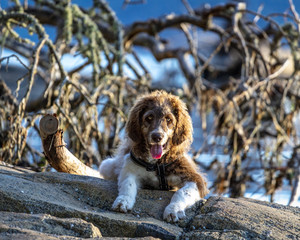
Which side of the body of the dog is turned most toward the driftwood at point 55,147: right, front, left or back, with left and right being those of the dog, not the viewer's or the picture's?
right

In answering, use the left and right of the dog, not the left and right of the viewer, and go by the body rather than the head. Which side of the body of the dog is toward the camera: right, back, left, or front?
front
